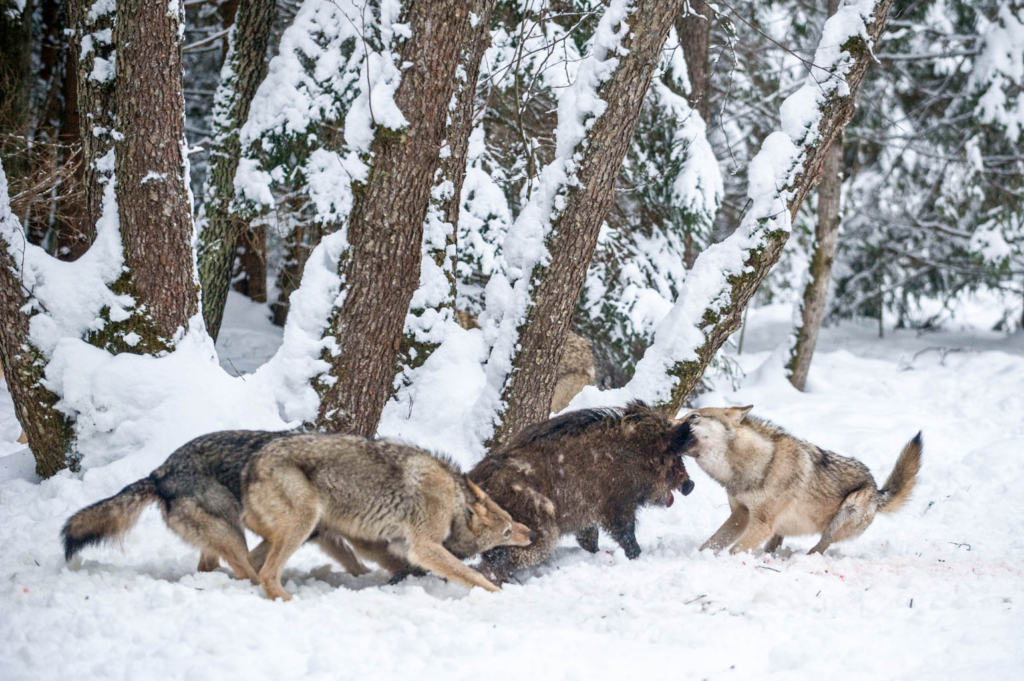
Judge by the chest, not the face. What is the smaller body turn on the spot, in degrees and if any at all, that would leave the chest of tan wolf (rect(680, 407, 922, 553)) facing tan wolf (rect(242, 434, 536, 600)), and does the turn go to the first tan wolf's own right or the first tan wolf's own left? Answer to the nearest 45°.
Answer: approximately 45° to the first tan wolf's own left

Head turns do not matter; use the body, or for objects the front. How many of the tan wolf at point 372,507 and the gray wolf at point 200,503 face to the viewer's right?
2

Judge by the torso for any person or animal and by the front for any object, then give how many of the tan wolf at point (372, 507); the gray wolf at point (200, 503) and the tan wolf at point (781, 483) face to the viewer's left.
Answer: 1

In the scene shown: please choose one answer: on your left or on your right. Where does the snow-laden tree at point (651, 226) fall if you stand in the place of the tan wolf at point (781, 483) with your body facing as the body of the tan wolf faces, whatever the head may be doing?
on your right

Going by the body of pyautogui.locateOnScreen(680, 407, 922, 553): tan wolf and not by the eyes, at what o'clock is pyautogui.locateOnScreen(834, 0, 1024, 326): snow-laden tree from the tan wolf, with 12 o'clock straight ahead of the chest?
The snow-laden tree is roughly at 3 o'clock from the tan wolf.

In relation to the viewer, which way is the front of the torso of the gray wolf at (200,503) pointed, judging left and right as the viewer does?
facing to the right of the viewer

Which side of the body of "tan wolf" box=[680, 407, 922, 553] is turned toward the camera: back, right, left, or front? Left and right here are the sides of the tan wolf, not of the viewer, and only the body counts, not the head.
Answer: left

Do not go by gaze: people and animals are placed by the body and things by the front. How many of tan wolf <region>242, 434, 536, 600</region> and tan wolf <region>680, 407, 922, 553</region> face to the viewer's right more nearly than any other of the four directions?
1

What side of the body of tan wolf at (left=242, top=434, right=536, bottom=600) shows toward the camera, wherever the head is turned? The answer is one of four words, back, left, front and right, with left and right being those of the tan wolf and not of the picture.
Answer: right
